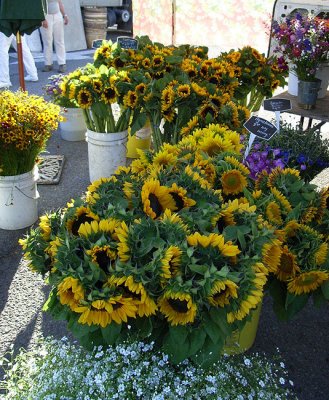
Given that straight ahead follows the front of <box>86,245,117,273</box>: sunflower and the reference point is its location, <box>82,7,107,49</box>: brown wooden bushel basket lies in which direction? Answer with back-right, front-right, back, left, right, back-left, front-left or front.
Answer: back

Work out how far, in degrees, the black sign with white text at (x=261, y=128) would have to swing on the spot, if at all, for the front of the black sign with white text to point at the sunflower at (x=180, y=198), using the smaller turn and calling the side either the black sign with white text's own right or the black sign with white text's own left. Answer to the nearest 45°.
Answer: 0° — it already faces it

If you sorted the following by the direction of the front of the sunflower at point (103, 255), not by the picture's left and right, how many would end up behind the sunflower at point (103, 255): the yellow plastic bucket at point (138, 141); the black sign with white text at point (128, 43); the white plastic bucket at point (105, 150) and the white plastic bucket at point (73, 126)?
4

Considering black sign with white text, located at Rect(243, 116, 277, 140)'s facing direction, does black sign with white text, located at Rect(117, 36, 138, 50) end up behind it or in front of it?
behind

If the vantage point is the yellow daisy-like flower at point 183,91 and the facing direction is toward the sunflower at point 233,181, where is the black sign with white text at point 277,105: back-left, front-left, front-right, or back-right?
front-left

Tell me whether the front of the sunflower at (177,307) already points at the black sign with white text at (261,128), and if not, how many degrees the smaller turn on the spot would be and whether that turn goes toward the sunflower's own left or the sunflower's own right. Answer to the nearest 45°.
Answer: approximately 180°

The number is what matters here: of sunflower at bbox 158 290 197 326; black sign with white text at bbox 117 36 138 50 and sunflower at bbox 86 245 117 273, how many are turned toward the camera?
3

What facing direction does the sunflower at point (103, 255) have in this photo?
toward the camera

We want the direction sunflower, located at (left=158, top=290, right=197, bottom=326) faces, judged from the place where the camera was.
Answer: facing the viewer

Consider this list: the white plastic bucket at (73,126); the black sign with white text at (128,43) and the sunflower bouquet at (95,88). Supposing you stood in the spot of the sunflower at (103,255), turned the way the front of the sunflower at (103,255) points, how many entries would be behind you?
3

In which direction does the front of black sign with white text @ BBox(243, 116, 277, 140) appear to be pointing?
toward the camera

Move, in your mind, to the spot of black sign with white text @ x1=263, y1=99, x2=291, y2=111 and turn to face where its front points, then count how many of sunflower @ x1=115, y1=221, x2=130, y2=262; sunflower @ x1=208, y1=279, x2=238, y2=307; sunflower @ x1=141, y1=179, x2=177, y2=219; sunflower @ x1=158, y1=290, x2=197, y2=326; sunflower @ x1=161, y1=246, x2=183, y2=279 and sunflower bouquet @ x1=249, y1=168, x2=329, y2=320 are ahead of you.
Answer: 6

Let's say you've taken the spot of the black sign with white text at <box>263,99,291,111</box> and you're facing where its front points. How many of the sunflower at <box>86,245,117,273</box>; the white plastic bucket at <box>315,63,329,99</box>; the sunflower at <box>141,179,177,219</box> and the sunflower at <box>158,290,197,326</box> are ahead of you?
3

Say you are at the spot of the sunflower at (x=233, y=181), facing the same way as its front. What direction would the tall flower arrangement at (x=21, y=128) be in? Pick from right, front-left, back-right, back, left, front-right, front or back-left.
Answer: back-right

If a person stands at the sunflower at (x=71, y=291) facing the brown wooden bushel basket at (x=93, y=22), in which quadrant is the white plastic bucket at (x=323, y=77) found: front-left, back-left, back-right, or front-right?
front-right

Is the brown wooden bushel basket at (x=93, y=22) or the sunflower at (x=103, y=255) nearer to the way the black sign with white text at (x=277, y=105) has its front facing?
the sunflower
